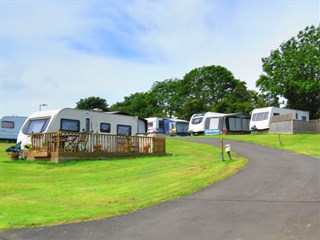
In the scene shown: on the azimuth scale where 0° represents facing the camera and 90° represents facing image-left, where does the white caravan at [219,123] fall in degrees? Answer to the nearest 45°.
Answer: approximately 45°

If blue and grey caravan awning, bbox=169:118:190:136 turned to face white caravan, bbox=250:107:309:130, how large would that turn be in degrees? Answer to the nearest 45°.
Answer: approximately 90° to its left

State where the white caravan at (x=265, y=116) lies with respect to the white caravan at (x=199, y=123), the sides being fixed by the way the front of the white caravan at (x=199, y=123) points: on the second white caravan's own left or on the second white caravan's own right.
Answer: on the second white caravan's own left

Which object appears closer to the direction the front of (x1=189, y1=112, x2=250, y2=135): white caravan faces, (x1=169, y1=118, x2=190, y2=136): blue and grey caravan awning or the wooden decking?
the wooden decking

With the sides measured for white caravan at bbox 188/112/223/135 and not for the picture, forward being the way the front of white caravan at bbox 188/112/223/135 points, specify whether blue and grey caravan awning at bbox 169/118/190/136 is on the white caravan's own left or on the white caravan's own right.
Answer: on the white caravan's own right

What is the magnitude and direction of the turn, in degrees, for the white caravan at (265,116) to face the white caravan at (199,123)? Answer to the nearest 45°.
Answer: approximately 45° to its right

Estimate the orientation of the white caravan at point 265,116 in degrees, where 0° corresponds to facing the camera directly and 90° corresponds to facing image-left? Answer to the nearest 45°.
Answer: approximately 45°

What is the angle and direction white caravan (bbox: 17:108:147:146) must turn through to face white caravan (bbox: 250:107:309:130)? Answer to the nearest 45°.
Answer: approximately 180°

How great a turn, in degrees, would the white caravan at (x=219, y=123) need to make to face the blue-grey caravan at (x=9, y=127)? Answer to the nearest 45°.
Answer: approximately 45° to its right
